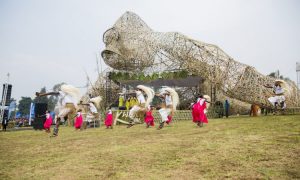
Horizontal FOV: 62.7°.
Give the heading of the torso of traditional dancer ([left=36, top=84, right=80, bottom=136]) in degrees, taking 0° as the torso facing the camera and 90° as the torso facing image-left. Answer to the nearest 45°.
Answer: approximately 90°

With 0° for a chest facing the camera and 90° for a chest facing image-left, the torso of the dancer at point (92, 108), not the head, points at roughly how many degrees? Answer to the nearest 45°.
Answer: approximately 90°

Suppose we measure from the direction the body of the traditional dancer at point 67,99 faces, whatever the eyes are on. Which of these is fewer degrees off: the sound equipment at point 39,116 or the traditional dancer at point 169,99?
the sound equipment

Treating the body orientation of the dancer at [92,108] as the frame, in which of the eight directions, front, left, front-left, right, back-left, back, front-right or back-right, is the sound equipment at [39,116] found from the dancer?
front-right

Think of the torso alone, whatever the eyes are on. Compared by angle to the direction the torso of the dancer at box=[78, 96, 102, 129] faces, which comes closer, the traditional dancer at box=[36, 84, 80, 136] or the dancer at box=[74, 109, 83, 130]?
the dancer
